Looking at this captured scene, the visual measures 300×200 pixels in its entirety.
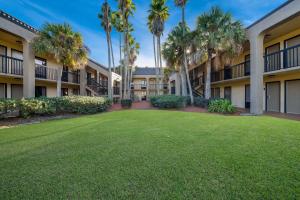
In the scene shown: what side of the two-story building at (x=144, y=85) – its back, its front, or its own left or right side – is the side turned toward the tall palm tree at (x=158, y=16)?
front

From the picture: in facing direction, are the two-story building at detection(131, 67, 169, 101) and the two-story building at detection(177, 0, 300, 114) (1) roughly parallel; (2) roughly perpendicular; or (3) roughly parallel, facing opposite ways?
roughly perpendicular

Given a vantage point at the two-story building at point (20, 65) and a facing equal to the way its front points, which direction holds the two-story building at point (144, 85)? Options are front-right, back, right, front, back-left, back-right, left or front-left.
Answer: left

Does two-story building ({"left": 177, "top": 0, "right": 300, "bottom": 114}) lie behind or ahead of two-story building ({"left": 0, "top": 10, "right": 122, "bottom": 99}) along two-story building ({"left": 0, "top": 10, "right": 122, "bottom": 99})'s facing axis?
ahead

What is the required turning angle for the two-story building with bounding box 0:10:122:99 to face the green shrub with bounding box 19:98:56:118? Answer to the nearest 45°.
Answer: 0° — it already faces it

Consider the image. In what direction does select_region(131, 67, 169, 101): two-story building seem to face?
toward the camera

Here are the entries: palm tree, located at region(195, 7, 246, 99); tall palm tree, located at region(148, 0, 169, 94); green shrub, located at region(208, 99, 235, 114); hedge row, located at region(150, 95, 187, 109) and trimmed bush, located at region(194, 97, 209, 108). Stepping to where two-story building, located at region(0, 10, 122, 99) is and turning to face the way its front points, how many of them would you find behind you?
0

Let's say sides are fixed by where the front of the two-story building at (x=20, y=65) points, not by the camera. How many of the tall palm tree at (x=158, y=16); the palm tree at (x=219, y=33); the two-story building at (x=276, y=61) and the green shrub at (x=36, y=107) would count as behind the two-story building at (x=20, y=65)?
0

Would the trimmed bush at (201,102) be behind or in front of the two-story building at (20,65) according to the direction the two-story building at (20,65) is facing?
in front

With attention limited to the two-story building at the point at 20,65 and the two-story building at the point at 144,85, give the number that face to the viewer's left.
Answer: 0

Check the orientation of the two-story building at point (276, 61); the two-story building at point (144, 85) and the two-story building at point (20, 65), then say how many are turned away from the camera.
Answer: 0

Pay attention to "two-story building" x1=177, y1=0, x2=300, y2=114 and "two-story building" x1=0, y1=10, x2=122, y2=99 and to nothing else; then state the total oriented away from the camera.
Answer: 0

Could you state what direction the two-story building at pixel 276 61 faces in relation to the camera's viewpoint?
facing the viewer and to the left of the viewer

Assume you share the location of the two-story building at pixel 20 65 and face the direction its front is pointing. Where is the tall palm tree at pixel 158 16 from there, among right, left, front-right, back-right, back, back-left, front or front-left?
front-left

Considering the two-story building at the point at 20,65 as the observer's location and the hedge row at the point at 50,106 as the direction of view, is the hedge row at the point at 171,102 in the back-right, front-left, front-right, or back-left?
front-left

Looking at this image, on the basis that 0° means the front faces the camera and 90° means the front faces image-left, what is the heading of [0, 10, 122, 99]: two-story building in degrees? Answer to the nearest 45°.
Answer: approximately 315°

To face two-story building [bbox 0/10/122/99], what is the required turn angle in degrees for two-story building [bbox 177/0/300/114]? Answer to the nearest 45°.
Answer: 0° — it already faces it

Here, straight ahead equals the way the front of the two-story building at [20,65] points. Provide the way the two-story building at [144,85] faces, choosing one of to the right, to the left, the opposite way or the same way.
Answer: to the right
